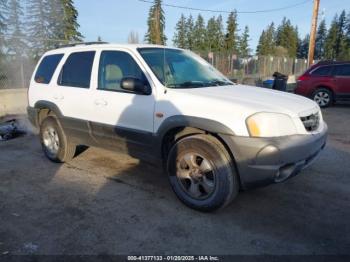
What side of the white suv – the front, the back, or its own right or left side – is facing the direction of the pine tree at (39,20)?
back

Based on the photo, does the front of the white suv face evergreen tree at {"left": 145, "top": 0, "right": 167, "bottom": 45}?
no

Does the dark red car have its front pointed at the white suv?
no

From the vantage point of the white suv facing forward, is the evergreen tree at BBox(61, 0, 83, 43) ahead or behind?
behind

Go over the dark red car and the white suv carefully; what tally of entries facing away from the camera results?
0

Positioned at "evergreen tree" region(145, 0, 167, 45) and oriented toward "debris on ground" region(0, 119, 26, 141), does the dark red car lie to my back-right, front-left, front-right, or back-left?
front-left

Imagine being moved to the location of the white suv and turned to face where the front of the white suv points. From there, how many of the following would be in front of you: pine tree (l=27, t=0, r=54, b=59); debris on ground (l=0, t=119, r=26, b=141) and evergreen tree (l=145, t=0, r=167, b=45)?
0

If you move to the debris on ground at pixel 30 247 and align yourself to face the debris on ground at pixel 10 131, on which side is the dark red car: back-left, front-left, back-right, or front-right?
front-right

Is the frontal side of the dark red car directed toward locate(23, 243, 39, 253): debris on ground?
no

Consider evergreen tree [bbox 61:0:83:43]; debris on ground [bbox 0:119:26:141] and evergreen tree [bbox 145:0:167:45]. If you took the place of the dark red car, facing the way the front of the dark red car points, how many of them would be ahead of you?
0

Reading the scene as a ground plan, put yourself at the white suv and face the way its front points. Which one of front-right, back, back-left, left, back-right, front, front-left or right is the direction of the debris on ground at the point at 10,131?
back

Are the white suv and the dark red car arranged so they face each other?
no

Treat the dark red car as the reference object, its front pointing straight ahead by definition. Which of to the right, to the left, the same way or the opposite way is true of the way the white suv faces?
the same way

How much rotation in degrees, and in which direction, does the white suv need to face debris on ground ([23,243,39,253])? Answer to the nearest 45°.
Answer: approximately 90° to its right

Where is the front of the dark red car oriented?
to the viewer's right

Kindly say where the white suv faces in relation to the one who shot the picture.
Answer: facing the viewer and to the right of the viewer
